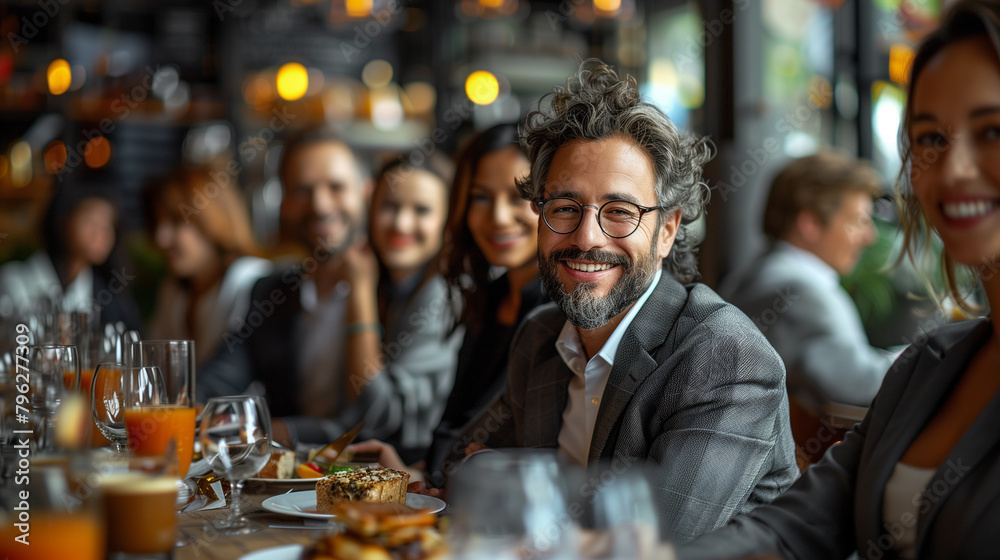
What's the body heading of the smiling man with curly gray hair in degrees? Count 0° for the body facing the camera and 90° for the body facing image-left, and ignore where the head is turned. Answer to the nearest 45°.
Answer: approximately 45°

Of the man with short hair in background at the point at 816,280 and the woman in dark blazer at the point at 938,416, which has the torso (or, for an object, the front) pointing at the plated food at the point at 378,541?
the woman in dark blazer

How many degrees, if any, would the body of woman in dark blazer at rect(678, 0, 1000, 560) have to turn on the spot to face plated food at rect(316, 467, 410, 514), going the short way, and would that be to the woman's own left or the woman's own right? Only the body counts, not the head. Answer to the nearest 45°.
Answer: approximately 45° to the woman's own right

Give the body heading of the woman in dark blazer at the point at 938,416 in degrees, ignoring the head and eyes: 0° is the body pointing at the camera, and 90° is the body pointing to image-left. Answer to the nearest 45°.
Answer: approximately 45°

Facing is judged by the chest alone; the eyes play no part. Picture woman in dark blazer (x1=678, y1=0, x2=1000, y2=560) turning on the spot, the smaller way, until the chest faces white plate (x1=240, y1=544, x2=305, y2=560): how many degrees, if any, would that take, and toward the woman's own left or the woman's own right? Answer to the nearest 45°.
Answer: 0° — they already face it

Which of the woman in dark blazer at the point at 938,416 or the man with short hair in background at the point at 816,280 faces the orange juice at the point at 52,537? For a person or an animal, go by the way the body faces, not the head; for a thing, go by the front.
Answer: the woman in dark blazer
